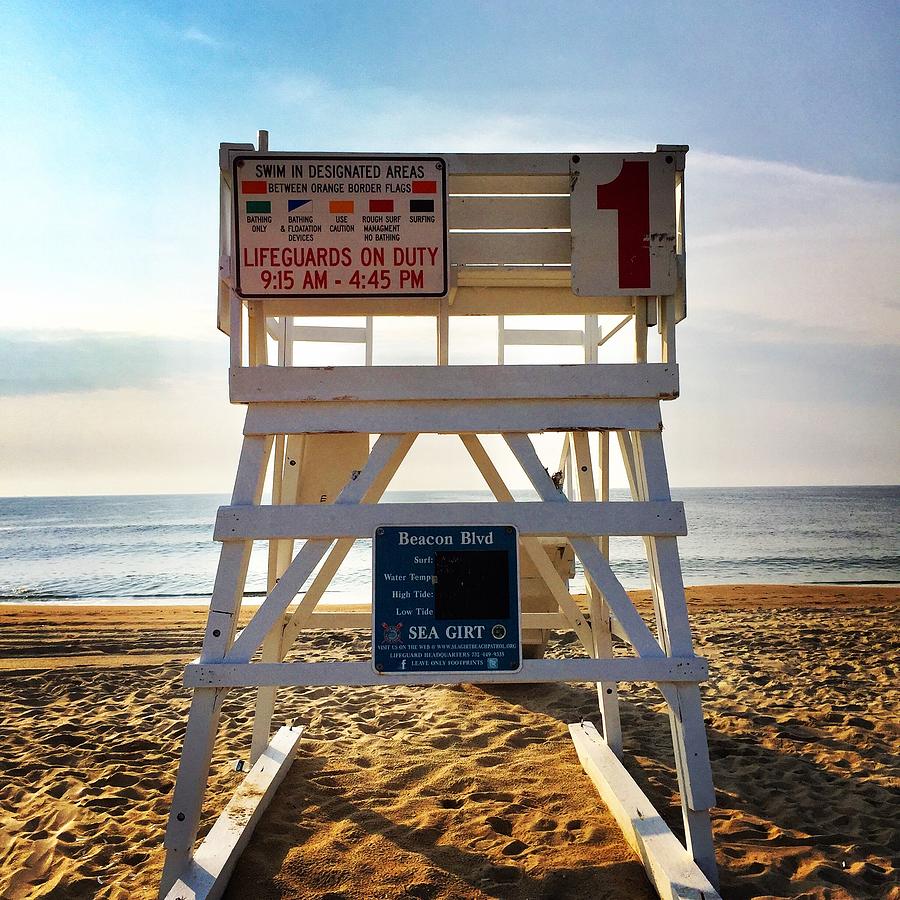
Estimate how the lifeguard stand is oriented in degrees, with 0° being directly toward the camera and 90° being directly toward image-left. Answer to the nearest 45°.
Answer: approximately 180°
